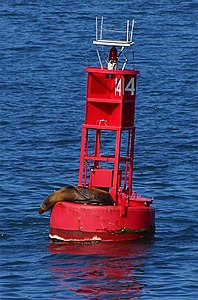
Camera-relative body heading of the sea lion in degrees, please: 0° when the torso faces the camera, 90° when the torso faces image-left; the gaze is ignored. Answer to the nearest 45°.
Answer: approximately 90°
